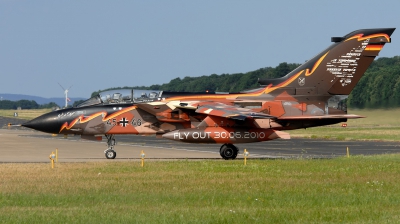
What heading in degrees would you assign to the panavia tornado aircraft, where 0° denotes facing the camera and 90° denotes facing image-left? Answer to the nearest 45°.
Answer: approximately 90°
